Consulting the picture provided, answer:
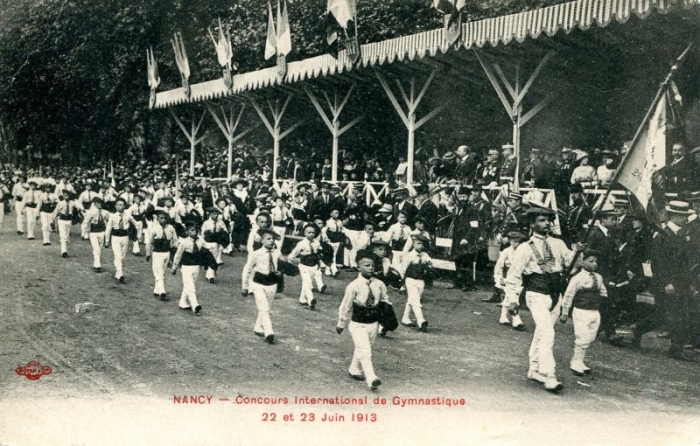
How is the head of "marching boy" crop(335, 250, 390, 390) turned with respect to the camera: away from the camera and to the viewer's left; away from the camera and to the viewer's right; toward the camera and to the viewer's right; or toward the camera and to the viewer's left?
toward the camera and to the viewer's right

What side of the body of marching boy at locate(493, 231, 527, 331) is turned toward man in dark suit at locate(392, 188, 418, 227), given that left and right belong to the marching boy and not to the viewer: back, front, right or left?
back

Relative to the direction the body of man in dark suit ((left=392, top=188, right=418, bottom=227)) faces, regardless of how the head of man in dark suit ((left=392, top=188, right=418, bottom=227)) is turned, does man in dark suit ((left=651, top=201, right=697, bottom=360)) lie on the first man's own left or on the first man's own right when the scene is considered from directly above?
on the first man's own left

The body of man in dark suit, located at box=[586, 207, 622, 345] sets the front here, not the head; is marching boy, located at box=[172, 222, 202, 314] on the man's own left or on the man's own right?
on the man's own right

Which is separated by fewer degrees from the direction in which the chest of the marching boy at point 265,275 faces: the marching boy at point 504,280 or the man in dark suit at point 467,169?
the marching boy

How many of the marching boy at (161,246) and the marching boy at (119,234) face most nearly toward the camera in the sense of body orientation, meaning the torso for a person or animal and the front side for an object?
2

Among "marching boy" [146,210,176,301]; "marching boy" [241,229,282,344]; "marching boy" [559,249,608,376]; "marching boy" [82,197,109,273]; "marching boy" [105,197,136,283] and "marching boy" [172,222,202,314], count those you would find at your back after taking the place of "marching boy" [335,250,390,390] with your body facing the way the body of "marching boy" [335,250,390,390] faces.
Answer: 5

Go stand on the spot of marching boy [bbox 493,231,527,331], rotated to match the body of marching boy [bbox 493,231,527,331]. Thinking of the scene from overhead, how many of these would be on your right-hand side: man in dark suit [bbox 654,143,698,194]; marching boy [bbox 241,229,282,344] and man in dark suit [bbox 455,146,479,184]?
1

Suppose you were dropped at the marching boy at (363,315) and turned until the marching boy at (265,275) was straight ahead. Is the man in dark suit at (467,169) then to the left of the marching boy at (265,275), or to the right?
right

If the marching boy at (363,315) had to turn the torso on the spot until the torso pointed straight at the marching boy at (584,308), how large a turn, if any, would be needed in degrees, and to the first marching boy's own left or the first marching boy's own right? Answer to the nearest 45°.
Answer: approximately 45° to the first marching boy's own left

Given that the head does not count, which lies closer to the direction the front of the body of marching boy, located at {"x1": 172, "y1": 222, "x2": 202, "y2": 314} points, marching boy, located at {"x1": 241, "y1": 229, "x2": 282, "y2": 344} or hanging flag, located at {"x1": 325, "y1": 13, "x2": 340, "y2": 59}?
the marching boy

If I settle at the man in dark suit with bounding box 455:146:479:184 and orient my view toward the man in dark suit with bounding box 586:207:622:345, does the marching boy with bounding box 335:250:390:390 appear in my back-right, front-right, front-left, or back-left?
front-right

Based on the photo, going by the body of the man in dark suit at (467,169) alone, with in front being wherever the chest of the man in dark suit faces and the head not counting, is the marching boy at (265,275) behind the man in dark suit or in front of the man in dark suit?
in front

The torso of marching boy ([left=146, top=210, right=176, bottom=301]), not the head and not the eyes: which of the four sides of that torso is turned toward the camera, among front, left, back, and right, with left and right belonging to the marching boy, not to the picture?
front
